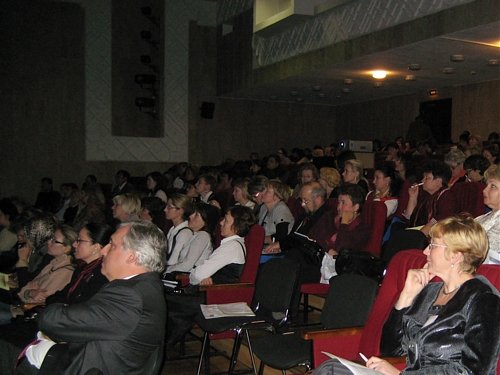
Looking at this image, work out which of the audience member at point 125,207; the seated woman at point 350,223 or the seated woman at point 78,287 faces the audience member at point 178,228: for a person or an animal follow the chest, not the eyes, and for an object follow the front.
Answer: the seated woman at point 350,223

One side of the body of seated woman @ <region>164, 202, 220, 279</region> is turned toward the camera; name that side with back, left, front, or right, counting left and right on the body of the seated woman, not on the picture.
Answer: left

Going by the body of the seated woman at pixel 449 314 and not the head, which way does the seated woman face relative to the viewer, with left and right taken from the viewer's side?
facing the viewer and to the left of the viewer

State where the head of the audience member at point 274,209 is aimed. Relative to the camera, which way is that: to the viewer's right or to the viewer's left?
to the viewer's left

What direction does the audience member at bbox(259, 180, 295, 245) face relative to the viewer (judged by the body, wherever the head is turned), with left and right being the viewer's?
facing to the left of the viewer

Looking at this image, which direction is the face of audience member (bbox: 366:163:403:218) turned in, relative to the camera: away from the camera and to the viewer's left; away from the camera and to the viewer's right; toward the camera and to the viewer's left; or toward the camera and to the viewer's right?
toward the camera and to the viewer's left

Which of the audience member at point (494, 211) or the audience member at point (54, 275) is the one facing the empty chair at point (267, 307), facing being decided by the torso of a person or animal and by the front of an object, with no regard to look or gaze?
the audience member at point (494, 211)

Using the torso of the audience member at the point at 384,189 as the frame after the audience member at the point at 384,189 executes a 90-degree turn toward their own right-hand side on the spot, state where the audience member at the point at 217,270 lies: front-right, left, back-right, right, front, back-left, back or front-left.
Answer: back-left

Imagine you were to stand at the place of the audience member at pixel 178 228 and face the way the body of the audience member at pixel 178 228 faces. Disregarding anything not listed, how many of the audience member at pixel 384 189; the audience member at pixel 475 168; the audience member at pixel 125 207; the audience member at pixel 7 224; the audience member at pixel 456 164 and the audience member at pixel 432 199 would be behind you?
4

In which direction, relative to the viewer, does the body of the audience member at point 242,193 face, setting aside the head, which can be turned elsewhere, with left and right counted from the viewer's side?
facing to the left of the viewer

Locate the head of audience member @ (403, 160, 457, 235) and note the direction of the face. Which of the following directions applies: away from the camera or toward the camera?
toward the camera
